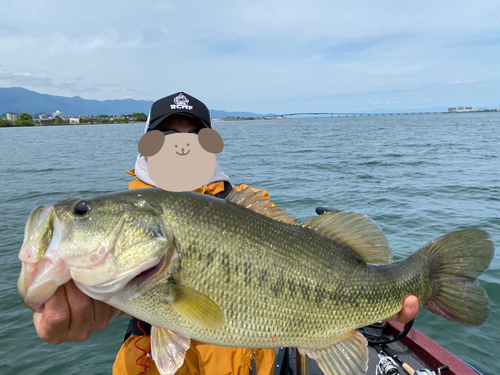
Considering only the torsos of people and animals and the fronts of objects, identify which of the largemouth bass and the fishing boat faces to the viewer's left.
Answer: the largemouth bass

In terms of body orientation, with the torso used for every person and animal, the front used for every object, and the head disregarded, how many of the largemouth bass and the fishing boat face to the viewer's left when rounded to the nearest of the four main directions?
1

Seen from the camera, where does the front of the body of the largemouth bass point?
to the viewer's left

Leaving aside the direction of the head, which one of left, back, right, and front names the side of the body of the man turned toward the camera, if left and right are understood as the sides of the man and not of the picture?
front
